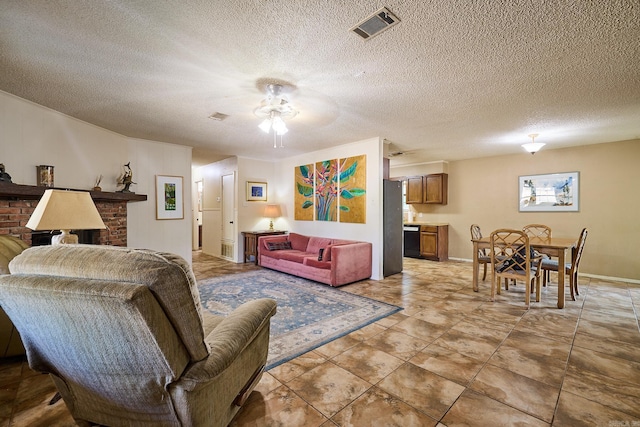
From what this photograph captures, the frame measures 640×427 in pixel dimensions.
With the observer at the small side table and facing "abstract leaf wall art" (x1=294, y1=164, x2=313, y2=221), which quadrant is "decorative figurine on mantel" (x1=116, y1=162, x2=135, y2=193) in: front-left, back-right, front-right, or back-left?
back-right

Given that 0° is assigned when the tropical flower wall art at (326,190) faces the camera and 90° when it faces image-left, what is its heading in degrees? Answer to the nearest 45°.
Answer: approximately 45°

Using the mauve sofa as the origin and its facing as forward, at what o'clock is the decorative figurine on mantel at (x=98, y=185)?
The decorative figurine on mantel is roughly at 1 o'clock from the mauve sofa.

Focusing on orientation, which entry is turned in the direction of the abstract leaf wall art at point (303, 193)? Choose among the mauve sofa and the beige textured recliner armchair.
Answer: the beige textured recliner armchair

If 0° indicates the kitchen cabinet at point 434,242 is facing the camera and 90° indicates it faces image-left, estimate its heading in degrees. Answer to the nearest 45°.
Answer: approximately 45°
